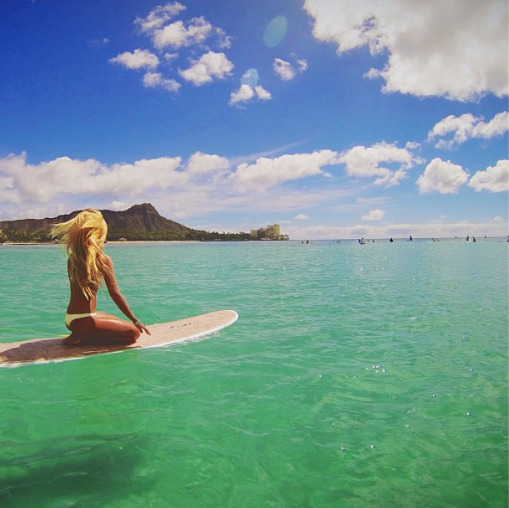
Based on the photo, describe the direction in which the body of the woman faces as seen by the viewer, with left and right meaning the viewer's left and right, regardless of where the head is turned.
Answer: facing away from the viewer and to the right of the viewer

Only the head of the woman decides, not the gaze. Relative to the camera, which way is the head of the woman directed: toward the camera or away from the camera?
away from the camera
